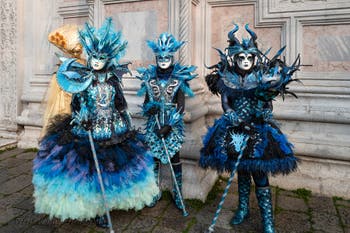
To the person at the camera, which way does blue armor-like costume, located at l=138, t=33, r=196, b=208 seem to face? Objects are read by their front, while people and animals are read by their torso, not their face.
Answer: facing the viewer
